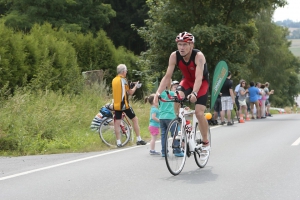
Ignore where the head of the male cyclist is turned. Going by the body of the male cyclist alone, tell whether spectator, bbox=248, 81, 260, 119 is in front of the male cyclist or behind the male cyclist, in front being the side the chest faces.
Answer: behind

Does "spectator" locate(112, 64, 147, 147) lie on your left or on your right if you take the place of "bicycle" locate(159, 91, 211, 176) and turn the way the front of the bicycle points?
on your right

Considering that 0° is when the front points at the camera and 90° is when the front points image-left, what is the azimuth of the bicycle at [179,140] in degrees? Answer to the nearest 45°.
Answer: approximately 45°

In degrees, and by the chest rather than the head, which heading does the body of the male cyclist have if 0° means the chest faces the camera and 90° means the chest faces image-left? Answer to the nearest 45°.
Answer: approximately 45°

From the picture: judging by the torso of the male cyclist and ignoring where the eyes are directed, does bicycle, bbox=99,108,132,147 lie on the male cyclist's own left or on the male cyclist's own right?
on the male cyclist's own right
